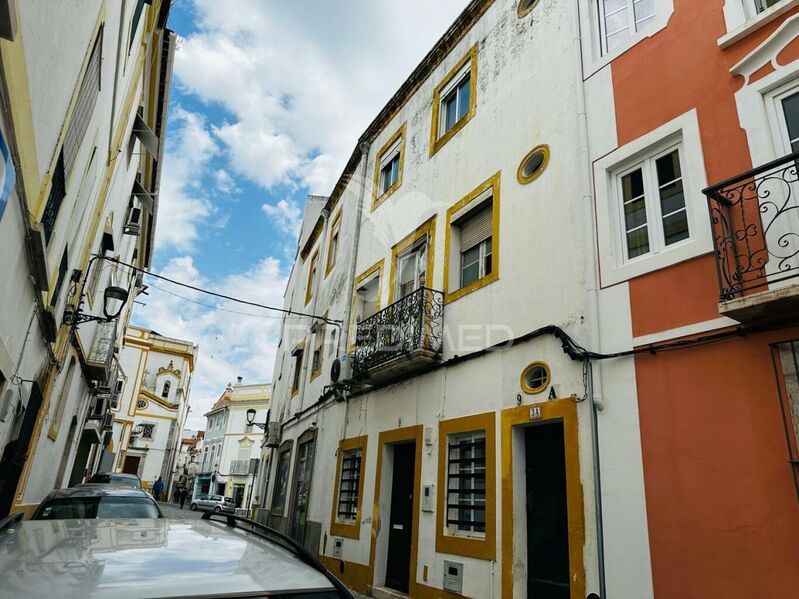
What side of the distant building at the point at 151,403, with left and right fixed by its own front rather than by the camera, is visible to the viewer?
front

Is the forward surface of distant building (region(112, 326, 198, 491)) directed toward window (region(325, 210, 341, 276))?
yes

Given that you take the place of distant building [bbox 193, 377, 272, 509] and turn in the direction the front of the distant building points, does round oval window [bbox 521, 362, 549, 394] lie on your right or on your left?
on your left

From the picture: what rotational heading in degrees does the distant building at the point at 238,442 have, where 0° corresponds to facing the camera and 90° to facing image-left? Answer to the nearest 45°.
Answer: approximately 45°

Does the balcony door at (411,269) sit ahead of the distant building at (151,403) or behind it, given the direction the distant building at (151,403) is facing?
ahead

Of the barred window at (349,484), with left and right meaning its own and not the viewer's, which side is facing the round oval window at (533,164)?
left

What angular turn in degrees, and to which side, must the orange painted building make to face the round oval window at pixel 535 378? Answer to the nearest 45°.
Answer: approximately 90° to its right

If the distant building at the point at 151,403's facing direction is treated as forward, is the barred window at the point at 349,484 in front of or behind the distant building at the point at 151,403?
in front

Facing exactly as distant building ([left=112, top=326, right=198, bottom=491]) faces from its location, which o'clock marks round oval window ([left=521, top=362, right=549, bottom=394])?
The round oval window is roughly at 12 o'clock from the distant building.

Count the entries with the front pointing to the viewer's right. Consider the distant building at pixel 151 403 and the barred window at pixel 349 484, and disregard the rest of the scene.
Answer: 0

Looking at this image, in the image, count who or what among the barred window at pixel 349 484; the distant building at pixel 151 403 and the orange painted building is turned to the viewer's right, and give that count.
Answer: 0

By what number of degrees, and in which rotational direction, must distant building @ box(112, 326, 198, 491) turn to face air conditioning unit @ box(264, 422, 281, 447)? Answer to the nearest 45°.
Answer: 0° — it already faces it

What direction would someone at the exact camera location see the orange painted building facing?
facing the viewer and to the left of the viewer

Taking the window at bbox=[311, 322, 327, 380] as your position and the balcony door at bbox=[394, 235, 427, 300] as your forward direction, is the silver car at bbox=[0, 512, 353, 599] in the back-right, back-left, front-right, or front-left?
front-right

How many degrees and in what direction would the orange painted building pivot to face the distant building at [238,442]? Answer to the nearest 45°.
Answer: approximately 90° to its right

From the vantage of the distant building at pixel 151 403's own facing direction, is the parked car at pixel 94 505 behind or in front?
in front
